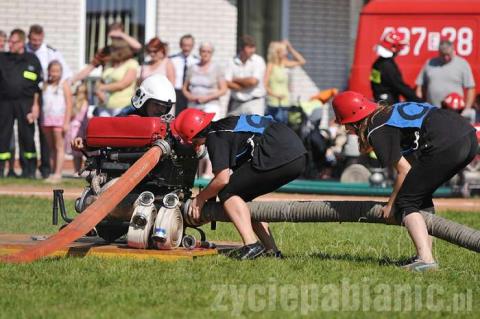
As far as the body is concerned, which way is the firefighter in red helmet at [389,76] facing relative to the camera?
to the viewer's right

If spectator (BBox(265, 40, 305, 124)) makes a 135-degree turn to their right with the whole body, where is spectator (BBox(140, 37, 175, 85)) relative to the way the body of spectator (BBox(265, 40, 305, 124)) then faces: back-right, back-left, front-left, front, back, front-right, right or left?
front-left

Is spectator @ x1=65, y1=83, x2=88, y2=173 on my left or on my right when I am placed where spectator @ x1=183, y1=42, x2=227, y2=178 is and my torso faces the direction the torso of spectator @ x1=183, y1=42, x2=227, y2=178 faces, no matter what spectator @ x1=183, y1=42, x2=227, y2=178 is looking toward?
on my right

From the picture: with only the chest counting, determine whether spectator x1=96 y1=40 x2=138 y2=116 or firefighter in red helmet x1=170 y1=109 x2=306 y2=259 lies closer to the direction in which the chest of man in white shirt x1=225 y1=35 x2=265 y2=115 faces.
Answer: the firefighter in red helmet

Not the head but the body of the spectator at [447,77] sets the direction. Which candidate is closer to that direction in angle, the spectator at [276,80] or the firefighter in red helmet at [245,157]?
the firefighter in red helmet

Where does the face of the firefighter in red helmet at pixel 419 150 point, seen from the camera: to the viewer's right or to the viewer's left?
to the viewer's left

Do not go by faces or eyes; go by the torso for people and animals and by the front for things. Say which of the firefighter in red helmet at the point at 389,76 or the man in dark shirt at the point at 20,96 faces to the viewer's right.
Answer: the firefighter in red helmet

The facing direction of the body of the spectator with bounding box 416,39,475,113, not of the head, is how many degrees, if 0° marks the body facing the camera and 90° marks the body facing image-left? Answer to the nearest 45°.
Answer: approximately 0°

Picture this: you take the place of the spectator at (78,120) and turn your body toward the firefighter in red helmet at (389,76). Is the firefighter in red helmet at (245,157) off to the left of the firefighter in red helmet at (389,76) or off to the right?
right

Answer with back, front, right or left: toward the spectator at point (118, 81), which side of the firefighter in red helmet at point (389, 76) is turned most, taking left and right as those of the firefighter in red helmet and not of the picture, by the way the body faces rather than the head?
back
